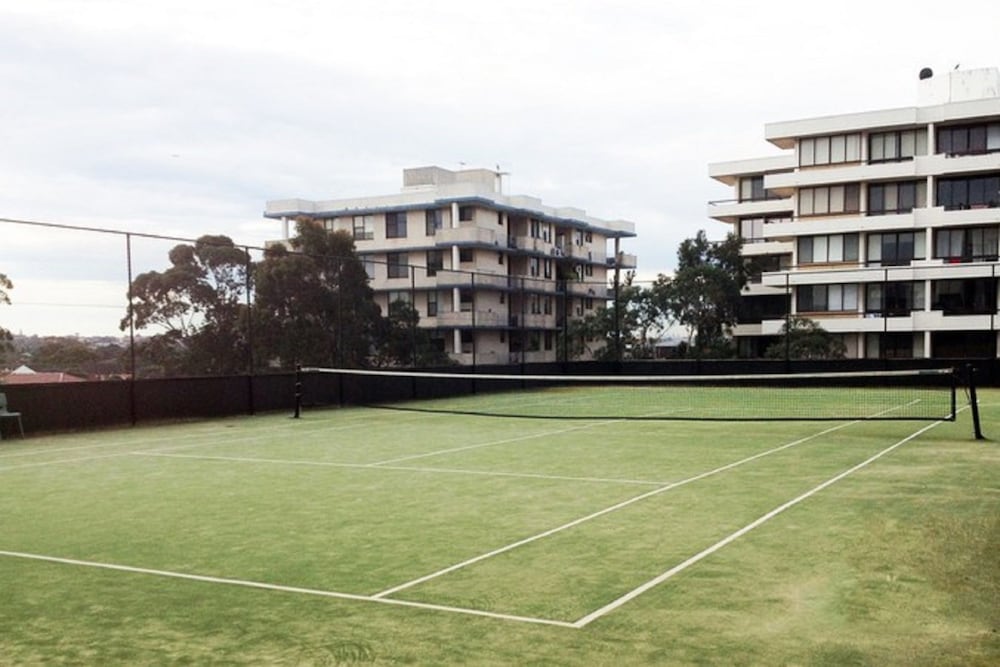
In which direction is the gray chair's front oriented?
to the viewer's right

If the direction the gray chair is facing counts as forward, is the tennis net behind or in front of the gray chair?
in front

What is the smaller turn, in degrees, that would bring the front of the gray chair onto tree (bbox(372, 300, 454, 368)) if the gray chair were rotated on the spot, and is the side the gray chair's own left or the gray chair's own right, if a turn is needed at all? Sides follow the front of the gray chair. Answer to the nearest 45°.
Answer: approximately 45° to the gray chair's own left

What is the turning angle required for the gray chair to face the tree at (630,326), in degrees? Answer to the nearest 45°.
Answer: approximately 45° to its left

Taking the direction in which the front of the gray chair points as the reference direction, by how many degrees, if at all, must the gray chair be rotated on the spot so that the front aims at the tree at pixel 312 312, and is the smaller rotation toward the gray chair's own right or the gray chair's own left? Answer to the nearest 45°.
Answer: approximately 45° to the gray chair's own left

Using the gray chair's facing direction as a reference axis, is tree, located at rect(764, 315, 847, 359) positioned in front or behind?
in front

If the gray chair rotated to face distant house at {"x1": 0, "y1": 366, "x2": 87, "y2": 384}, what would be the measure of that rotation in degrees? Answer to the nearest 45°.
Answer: approximately 45° to its left

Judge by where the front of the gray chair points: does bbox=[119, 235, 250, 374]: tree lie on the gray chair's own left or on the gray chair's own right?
on the gray chair's own left
